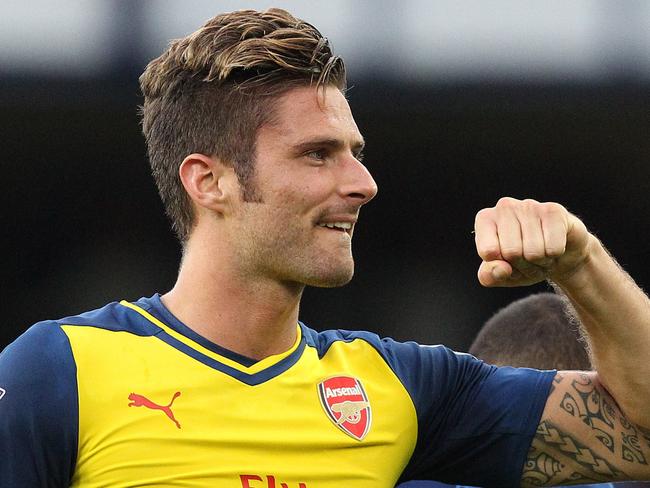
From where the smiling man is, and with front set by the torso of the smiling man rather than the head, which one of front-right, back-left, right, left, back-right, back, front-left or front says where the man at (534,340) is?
left

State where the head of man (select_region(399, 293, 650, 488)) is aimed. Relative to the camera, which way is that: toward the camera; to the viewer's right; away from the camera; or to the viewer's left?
away from the camera
